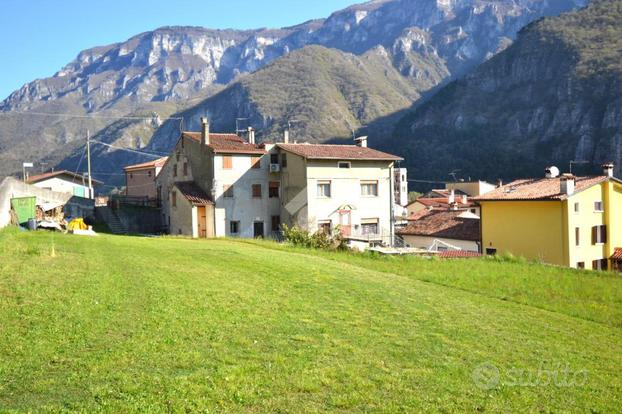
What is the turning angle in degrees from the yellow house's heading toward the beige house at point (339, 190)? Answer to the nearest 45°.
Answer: approximately 135° to its right

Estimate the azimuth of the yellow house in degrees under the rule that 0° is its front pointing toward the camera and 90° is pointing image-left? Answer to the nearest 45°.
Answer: approximately 315°

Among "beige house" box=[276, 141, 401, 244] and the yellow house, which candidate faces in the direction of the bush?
the beige house

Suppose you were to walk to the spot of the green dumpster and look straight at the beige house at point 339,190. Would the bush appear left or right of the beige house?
right

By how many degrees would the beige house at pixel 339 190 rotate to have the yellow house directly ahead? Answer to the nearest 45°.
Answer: approximately 45° to its left

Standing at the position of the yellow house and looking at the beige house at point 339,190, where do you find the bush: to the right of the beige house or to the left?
left

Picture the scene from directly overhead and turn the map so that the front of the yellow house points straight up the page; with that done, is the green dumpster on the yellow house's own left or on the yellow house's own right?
on the yellow house's own right

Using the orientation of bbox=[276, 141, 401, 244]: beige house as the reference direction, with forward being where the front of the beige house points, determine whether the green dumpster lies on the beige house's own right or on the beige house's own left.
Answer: on the beige house's own right

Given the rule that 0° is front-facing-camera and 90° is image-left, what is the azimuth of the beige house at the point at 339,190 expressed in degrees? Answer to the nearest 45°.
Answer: approximately 0°

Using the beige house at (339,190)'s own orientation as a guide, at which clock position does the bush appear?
The bush is roughly at 12 o'clock from the beige house.

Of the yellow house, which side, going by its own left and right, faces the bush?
right

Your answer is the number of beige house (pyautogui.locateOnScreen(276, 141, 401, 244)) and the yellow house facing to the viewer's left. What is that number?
0
